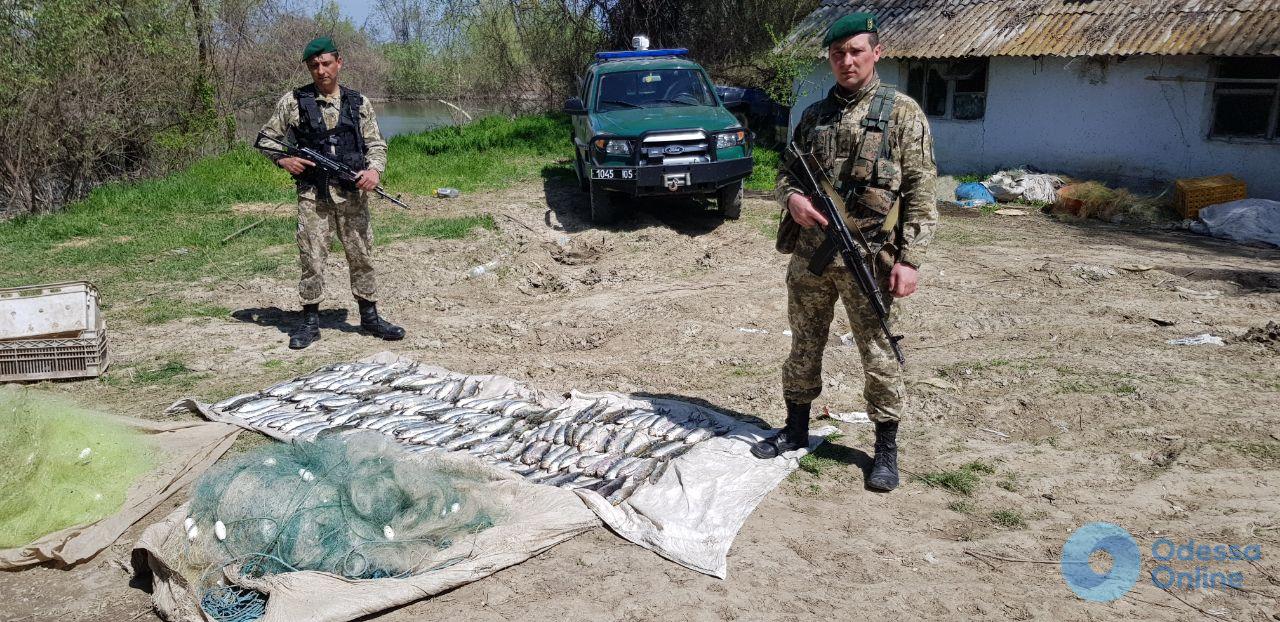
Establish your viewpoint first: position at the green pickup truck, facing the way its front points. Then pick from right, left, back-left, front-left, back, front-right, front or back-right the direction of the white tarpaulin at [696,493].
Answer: front

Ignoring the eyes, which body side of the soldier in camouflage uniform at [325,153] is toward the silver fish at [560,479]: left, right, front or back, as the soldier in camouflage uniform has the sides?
front

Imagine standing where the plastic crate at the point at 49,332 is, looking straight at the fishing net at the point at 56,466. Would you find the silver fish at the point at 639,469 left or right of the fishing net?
left

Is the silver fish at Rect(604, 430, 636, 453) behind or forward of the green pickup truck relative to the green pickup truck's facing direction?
forward

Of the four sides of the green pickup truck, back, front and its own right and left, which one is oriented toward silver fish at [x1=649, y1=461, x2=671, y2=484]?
front

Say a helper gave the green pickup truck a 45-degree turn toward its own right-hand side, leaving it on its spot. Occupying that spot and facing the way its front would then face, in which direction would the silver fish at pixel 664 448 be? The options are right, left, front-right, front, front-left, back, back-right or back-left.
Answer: front-left

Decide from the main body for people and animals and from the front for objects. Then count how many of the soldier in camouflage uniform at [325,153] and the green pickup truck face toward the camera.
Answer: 2

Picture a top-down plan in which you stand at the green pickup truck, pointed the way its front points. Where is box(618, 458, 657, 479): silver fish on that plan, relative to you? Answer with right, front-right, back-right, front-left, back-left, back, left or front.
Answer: front

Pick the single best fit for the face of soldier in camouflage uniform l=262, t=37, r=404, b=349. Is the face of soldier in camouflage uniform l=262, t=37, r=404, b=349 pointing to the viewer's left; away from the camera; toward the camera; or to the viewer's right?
toward the camera

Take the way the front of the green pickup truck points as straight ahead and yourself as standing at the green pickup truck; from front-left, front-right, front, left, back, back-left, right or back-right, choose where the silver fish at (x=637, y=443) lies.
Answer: front

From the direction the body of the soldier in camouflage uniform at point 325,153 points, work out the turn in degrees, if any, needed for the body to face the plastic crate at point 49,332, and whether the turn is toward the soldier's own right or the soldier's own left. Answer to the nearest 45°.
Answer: approximately 90° to the soldier's own right

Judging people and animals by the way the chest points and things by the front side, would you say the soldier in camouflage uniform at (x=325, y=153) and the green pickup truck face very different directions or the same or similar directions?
same or similar directions

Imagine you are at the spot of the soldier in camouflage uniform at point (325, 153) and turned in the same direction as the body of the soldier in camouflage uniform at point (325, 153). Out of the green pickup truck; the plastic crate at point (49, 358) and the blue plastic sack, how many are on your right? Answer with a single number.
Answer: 1

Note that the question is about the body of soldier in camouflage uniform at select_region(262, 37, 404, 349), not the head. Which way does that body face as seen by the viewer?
toward the camera
